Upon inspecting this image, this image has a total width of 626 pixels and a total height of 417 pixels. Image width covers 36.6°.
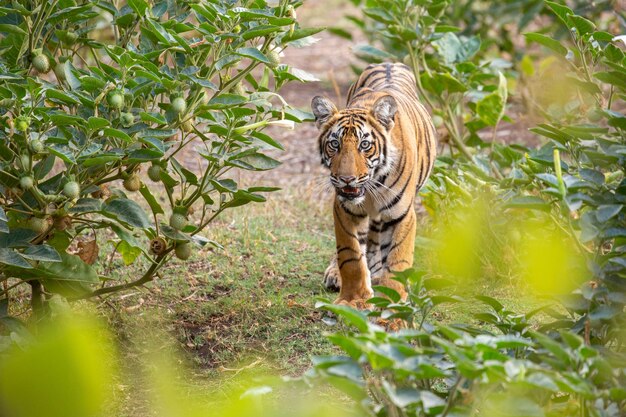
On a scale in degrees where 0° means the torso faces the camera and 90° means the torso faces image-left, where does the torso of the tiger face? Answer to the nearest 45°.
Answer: approximately 0°

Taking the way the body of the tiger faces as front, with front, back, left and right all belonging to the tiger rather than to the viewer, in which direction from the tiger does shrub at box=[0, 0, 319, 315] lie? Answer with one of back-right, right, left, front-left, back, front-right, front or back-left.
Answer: front-right

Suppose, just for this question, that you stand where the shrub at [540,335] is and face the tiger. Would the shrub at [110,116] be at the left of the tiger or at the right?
left

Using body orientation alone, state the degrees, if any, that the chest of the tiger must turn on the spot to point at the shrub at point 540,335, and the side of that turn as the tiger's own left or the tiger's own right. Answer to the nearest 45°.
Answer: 0° — it already faces it

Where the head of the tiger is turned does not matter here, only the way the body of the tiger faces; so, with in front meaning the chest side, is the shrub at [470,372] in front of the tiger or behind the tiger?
in front
